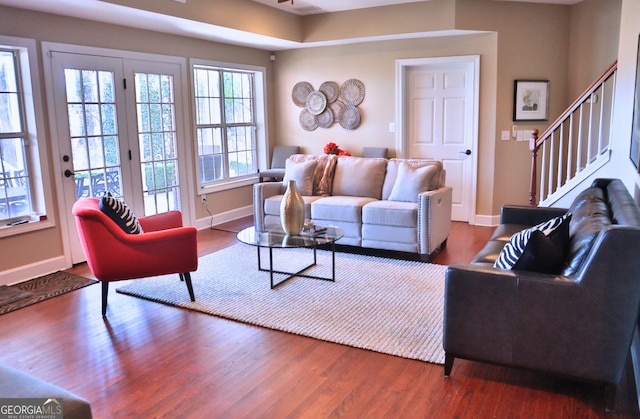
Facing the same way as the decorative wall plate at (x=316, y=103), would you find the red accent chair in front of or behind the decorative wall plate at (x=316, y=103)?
in front

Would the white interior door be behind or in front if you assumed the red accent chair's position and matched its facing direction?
in front

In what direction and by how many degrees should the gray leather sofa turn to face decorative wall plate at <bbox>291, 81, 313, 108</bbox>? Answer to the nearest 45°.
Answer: approximately 45° to its right

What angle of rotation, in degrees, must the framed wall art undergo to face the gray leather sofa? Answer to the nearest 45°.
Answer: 0° — it already faces it

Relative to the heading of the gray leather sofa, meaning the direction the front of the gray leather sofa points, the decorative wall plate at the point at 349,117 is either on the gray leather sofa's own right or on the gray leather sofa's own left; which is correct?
on the gray leather sofa's own right

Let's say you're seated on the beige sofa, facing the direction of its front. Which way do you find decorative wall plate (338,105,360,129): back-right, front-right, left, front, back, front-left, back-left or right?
back-right

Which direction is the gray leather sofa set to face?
to the viewer's left

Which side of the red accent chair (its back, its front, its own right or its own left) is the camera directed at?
right
